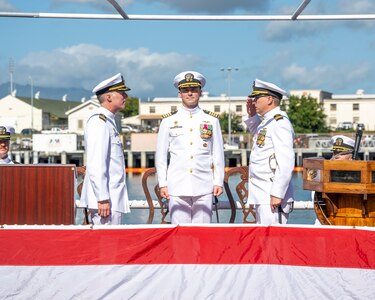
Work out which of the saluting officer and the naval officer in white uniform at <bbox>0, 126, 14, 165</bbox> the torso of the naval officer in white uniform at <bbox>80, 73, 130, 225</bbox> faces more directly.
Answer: the saluting officer

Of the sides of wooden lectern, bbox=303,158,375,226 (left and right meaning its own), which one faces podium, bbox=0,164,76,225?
right

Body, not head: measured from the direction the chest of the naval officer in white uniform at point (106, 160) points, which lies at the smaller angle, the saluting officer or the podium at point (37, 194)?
the saluting officer

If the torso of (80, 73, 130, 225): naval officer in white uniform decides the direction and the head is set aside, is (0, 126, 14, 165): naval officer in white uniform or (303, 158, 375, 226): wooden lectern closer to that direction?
the wooden lectern

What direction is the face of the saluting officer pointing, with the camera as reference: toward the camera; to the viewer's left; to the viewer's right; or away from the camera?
to the viewer's left

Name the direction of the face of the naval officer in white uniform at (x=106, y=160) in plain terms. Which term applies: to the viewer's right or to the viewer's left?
to the viewer's right
